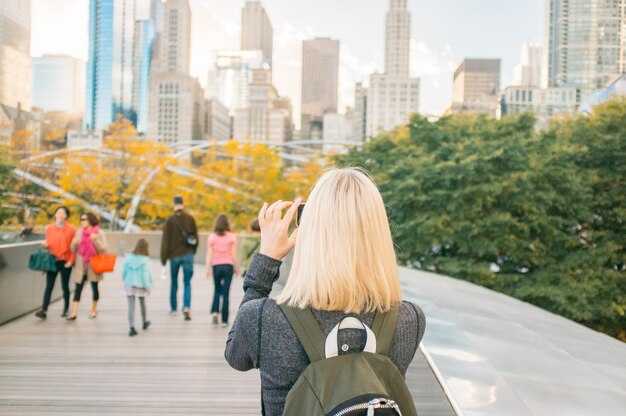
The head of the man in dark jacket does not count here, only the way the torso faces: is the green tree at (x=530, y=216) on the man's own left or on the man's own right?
on the man's own right

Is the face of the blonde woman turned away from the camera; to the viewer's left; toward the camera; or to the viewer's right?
away from the camera

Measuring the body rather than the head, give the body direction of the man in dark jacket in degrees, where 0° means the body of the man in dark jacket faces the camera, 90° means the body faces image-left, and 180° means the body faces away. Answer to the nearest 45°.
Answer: approximately 180°

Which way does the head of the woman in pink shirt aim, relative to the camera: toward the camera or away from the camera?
away from the camera

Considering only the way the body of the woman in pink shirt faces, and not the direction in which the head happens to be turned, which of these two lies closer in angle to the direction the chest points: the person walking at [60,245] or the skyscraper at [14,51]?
the skyscraper

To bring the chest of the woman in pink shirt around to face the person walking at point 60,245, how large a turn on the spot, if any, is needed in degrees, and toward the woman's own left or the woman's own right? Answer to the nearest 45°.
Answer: approximately 90° to the woman's own left

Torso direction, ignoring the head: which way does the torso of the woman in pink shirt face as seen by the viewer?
away from the camera

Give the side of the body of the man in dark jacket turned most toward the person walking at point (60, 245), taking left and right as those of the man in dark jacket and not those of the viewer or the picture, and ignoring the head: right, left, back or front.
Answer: left

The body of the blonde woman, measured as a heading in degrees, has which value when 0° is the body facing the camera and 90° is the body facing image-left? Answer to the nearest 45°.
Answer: approximately 180°

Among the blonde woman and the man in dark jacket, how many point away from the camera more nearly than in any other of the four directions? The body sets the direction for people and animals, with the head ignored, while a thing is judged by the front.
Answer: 2
